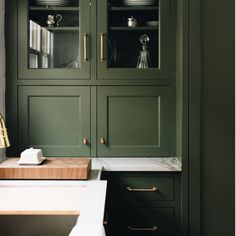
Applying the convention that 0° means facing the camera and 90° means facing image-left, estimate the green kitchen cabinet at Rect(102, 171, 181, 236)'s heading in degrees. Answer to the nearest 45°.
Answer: approximately 0°

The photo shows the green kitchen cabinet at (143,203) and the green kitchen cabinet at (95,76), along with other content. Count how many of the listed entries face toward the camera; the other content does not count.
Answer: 2
